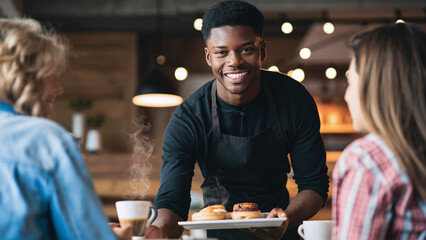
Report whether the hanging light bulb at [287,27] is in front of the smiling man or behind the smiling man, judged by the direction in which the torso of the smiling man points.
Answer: behind

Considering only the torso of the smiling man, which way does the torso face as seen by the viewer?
toward the camera

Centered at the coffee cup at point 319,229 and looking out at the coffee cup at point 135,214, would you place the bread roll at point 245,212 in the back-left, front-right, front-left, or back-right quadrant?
front-right

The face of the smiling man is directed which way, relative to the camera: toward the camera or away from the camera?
toward the camera

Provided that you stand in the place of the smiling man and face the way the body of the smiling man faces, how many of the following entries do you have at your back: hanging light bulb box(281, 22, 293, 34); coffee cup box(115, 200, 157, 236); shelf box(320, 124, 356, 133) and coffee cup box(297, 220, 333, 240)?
2

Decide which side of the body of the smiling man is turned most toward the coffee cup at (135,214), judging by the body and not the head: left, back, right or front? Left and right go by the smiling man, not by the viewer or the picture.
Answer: front

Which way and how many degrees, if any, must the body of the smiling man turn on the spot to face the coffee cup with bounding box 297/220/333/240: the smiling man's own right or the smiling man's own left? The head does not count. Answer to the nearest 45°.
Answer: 0° — they already face it
